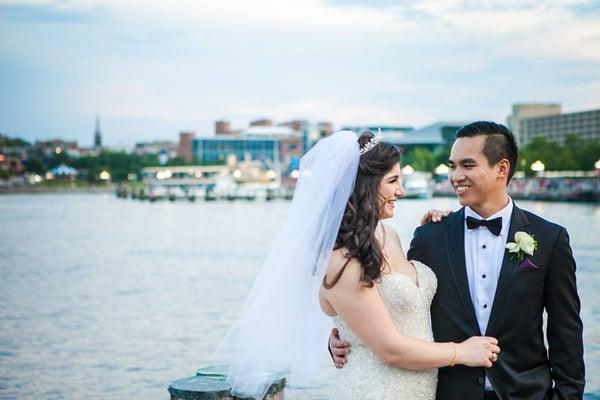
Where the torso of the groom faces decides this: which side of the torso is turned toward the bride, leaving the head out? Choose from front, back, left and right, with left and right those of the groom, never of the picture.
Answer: right

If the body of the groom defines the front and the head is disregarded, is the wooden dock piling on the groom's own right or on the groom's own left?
on the groom's own right

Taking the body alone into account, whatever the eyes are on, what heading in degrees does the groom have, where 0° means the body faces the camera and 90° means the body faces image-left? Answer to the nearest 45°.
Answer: approximately 0°

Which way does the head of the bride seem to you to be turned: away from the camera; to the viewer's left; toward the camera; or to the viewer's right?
to the viewer's right
